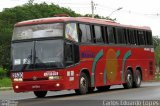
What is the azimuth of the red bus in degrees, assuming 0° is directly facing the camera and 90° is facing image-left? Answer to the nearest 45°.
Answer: approximately 45°
